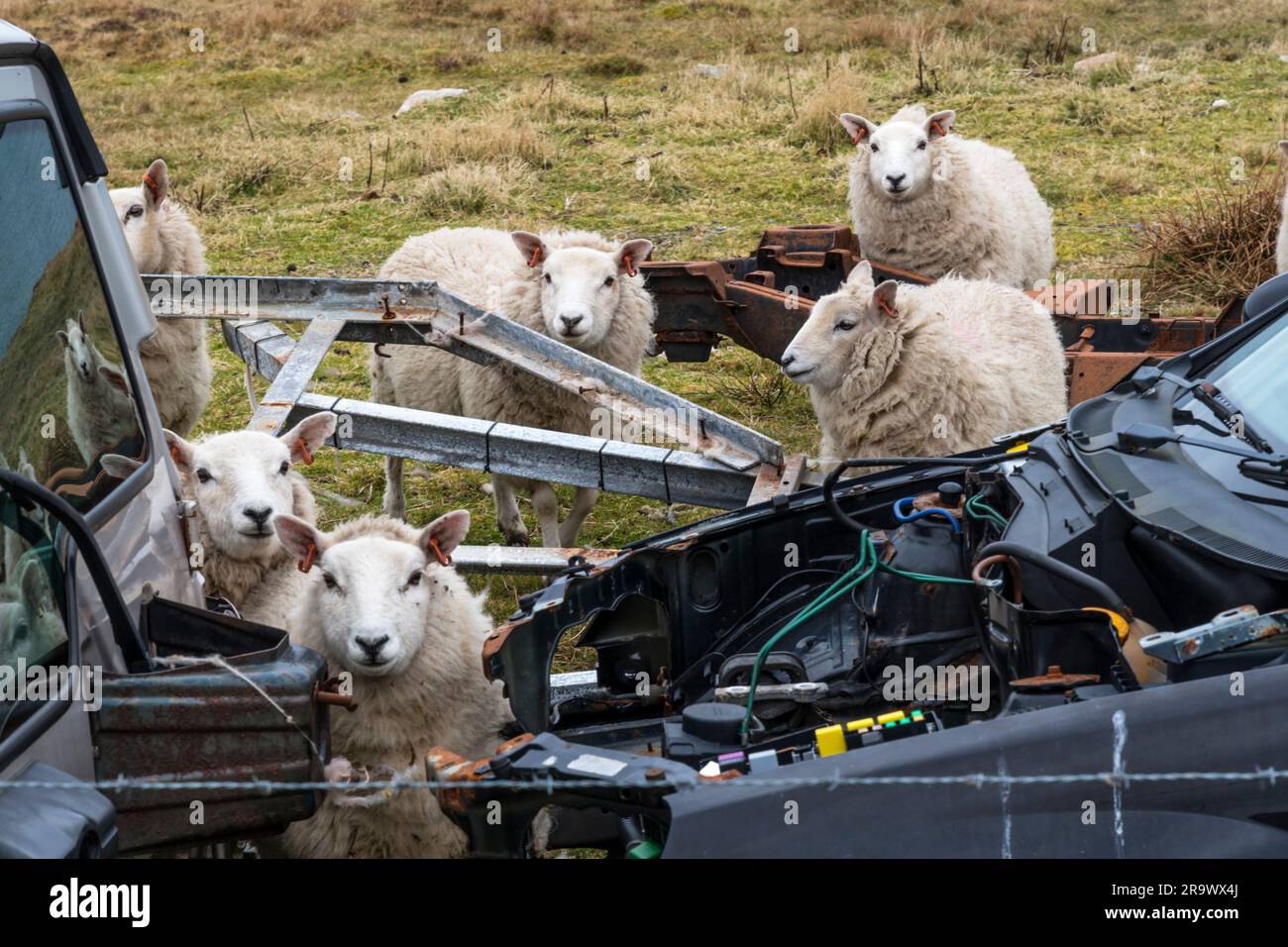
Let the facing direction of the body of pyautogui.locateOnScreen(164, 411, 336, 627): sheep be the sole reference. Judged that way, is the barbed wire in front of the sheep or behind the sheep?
in front

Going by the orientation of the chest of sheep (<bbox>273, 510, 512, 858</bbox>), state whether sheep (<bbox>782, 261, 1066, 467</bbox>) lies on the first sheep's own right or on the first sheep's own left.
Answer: on the first sheep's own left

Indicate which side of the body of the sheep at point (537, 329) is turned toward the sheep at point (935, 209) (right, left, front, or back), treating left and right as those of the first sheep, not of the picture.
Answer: left

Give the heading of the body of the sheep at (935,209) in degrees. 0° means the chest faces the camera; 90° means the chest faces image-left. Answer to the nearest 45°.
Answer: approximately 45°

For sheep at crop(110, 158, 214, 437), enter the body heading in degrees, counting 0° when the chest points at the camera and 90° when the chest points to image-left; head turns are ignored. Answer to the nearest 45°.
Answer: approximately 45°

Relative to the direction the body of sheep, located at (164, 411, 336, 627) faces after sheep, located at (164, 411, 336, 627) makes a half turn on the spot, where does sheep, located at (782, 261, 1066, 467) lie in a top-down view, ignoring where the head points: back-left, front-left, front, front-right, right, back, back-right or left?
right

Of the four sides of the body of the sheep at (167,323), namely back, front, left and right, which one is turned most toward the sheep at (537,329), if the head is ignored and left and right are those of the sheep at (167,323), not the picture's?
left

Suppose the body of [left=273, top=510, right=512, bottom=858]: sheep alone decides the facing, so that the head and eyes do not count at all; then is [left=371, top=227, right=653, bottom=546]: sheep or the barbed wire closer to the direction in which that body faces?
the barbed wire

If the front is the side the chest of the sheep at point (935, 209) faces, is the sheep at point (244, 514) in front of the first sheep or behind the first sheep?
in front

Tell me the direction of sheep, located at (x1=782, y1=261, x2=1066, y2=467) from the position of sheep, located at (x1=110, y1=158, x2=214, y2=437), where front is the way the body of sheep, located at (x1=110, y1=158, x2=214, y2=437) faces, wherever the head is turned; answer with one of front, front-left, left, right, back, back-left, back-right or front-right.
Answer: left

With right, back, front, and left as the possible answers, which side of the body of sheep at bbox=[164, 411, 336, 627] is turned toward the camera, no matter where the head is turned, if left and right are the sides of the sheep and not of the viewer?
front

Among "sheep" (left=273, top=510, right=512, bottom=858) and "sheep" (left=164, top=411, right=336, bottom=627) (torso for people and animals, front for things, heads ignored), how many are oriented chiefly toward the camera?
2
